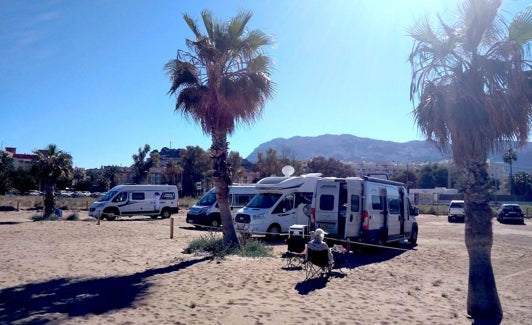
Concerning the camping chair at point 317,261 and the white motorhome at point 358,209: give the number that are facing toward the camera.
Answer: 0

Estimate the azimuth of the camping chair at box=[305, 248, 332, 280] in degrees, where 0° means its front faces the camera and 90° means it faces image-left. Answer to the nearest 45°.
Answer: approximately 180°

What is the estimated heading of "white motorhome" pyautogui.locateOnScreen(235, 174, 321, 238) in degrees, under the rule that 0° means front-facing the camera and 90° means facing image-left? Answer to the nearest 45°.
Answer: approximately 45°

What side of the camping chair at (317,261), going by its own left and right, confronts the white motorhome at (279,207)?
front

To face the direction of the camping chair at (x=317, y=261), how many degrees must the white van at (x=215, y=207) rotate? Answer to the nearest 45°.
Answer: approximately 45° to its left

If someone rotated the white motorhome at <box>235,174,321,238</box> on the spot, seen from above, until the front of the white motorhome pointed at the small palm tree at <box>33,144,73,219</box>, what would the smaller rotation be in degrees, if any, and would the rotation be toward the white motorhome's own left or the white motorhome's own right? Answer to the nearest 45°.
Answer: approximately 90° to the white motorhome's own right

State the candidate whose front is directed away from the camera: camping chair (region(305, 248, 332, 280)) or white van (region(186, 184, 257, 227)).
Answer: the camping chair

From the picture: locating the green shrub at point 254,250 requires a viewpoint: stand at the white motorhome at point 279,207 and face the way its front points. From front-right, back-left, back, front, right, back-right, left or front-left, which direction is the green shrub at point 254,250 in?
front-left

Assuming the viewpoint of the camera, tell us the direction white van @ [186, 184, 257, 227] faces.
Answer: facing the viewer and to the left of the viewer

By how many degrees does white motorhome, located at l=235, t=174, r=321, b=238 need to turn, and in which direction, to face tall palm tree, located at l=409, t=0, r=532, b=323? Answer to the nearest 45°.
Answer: approximately 45° to its left

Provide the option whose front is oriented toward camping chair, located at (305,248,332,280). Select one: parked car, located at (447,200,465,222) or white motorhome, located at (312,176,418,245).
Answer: the parked car

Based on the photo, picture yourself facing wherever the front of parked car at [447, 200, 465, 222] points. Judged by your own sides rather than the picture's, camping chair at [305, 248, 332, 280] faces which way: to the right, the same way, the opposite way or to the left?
the opposite way

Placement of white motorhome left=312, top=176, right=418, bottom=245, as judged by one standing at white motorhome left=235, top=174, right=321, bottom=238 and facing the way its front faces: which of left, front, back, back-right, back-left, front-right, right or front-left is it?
left

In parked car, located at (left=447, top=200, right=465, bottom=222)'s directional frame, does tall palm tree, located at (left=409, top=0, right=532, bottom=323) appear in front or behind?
in front
